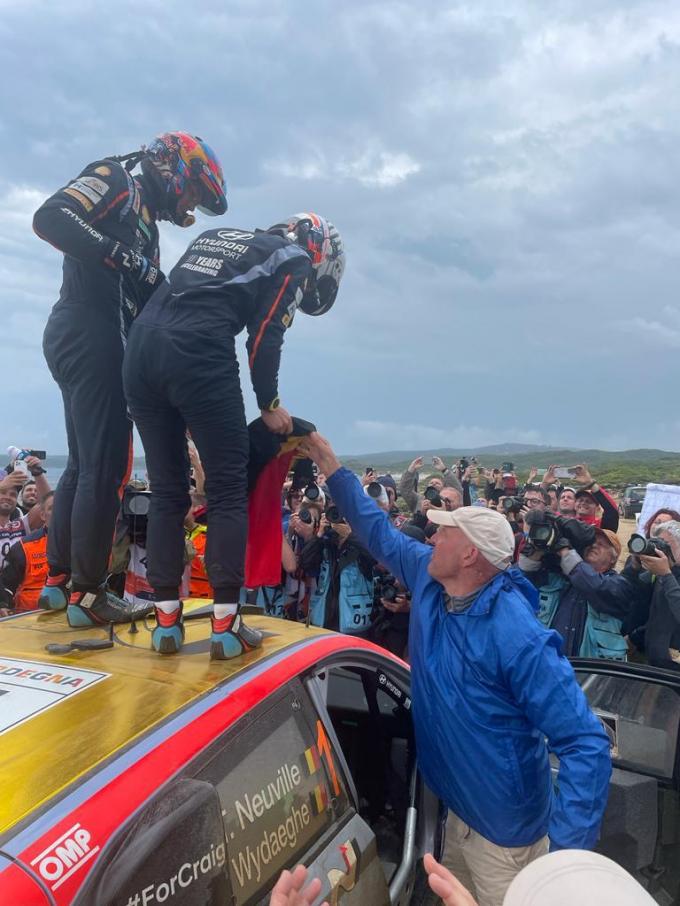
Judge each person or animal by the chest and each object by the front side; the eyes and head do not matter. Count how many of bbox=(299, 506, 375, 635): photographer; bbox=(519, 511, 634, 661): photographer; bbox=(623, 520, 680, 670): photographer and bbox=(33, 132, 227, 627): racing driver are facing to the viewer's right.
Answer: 1

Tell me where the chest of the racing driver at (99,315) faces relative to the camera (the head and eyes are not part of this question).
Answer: to the viewer's right

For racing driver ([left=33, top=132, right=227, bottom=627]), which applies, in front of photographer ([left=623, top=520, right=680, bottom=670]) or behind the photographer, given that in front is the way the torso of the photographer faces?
in front

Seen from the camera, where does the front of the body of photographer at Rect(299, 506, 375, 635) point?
toward the camera

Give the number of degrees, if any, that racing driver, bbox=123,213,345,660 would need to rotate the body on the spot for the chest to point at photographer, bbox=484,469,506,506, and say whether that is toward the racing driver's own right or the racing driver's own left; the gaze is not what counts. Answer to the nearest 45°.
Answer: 0° — they already face them

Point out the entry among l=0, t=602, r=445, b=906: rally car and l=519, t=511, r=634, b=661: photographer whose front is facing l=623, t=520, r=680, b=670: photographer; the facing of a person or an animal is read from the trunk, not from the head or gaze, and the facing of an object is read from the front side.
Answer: the rally car

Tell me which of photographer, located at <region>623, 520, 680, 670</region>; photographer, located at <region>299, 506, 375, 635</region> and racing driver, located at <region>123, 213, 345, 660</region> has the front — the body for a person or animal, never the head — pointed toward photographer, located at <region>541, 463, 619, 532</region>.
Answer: the racing driver

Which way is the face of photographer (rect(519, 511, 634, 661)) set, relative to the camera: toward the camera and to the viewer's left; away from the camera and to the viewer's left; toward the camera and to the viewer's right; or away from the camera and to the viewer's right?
toward the camera and to the viewer's left

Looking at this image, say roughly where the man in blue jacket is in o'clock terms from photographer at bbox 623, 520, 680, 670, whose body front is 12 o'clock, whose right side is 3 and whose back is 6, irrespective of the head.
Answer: The man in blue jacket is roughly at 11 o'clock from the photographer.

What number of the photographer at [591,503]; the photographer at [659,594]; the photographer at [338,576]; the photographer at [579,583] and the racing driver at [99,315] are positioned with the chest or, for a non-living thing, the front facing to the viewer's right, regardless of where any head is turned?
1

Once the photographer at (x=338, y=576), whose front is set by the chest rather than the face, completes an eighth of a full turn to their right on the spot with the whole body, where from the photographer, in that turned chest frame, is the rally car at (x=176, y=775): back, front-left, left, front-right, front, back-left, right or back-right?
front-left

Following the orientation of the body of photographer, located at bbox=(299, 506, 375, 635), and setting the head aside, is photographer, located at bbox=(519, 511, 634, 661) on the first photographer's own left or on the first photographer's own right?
on the first photographer's own left

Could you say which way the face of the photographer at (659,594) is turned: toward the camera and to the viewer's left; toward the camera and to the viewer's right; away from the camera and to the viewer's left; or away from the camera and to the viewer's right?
toward the camera and to the viewer's left

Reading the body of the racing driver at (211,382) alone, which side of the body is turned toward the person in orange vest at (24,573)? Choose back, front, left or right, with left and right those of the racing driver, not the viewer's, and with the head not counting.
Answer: left

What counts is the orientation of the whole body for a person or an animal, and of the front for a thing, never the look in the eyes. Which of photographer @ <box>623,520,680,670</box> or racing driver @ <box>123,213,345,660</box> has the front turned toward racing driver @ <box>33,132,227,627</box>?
the photographer

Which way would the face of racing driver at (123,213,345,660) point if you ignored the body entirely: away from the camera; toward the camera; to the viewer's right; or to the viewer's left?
to the viewer's right

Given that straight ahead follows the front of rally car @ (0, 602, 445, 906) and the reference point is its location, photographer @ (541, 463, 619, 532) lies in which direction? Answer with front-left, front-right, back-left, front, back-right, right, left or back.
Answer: front

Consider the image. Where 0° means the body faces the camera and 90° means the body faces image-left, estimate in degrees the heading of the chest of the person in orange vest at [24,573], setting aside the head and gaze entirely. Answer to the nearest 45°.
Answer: approximately 315°

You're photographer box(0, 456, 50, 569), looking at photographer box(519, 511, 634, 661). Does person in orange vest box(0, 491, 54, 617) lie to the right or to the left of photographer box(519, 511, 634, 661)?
right

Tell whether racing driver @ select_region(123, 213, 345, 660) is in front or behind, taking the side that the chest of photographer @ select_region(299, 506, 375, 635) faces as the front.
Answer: in front
